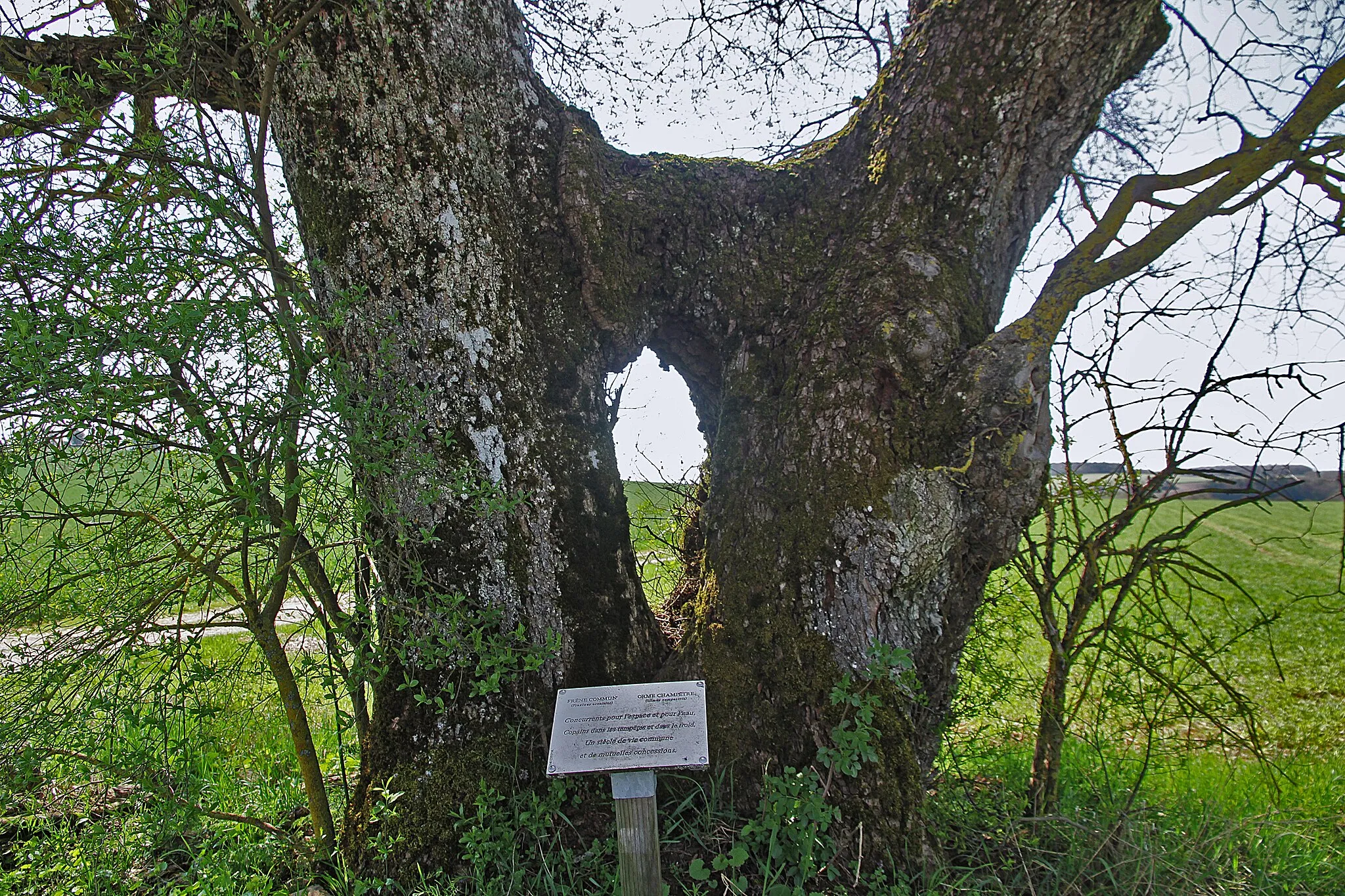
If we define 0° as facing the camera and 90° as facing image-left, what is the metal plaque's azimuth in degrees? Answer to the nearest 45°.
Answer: approximately 0°
